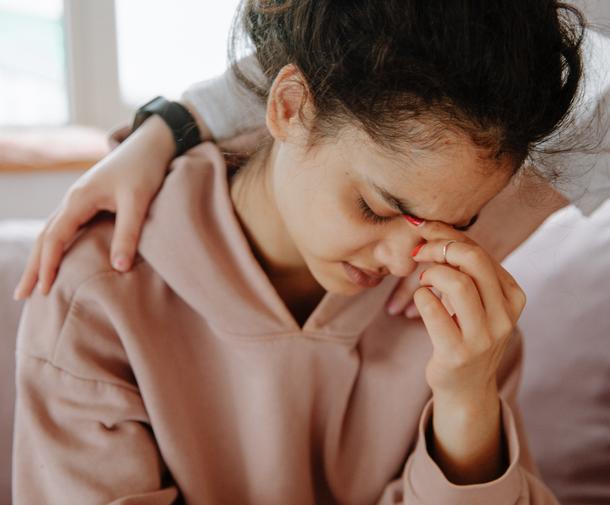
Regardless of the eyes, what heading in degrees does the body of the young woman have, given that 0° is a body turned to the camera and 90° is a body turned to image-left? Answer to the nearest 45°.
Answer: approximately 315°

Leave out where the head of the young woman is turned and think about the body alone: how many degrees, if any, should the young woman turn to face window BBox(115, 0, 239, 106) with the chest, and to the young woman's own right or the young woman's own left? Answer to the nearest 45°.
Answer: approximately 135° to the young woman's own left

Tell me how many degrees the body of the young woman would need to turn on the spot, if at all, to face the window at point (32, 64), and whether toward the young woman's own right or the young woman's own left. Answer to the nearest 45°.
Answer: approximately 180°
